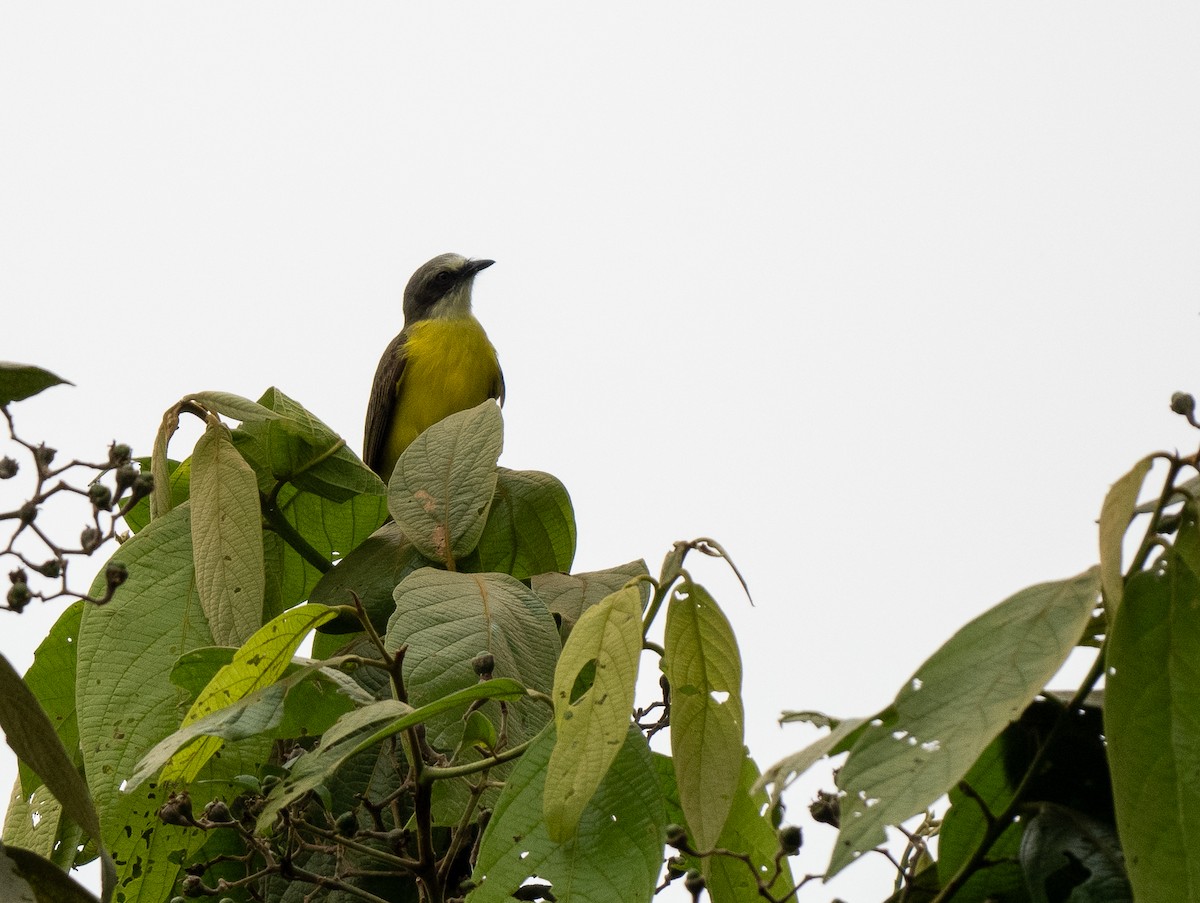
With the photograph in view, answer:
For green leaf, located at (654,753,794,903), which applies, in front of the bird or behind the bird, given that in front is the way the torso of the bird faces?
in front

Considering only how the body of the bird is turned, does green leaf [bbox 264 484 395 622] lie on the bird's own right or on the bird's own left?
on the bird's own right

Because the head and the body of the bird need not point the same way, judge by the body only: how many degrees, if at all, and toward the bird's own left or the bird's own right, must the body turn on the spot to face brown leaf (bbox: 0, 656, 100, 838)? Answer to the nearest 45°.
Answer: approximately 45° to the bird's own right

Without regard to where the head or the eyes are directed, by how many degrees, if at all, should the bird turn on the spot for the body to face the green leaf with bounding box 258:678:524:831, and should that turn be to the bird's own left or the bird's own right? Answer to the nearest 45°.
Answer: approximately 45° to the bird's own right

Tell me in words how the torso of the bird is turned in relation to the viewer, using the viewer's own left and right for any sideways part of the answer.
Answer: facing the viewer and to the right of the viewer

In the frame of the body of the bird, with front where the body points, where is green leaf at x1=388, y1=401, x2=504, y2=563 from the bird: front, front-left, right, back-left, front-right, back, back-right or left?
front-right
